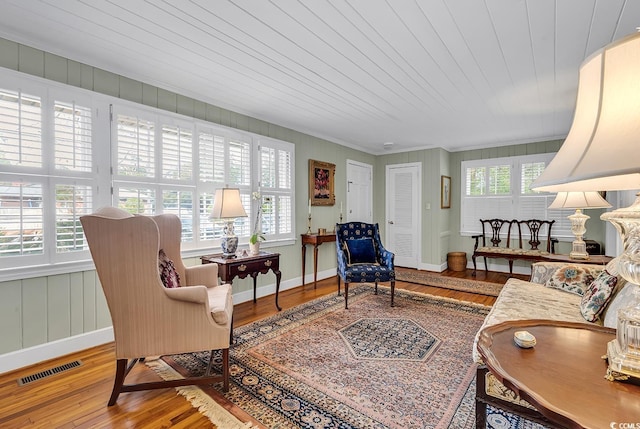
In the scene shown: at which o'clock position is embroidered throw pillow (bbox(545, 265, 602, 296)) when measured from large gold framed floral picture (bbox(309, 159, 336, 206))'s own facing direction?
The embroidered throw pillow is roughly at 12 o'clock from the large gold framed floral picture.

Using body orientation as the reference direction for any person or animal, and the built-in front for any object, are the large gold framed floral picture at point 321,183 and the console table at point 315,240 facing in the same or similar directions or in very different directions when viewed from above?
same or similar directions

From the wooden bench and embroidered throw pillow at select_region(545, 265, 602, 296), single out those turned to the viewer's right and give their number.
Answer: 0

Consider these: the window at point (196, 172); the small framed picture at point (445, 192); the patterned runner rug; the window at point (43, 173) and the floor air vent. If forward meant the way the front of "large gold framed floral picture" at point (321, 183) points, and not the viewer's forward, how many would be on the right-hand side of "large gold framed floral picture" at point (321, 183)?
3

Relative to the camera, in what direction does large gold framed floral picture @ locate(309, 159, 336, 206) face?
facing the viewer and to the right of the viewer

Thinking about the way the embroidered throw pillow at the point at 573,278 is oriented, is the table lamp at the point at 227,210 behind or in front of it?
in front

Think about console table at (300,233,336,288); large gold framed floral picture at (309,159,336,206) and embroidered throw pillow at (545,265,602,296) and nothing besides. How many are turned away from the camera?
0

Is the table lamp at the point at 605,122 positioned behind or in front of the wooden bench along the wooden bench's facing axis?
in front

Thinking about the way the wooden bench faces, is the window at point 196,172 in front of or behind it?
in front

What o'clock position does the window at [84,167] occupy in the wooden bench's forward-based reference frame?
The window is roughly at 1 o'clock from the wooden bench.

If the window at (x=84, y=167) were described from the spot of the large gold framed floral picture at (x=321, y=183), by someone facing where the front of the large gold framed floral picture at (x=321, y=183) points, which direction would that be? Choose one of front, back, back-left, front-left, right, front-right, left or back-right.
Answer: right

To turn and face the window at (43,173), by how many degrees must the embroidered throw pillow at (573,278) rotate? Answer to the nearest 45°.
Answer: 0° — it already faces it

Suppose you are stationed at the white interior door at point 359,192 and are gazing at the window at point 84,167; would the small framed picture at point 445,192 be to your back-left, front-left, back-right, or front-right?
back-left

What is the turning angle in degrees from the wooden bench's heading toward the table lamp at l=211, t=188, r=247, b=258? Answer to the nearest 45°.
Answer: approximately 45° to its right

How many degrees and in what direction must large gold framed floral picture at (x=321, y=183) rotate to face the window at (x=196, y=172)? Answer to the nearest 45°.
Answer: approximately 90° to its right

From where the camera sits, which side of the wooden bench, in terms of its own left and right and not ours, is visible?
front

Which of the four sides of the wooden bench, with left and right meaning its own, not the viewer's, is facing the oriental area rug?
front

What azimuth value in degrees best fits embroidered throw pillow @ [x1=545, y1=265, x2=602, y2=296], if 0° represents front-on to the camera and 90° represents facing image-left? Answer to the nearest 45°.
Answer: approximately 45°

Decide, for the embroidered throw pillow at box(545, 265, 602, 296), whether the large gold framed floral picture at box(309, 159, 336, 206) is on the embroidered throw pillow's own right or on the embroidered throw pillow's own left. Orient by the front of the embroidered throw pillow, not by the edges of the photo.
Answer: on the embroidered throw pillow's own right
